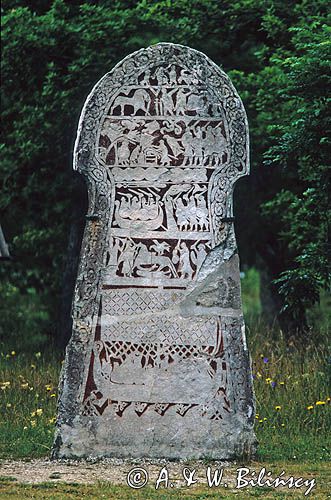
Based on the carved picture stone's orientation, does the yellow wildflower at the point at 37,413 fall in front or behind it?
behind

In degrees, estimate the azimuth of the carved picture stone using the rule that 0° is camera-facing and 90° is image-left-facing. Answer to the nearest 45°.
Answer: approximately 0°
